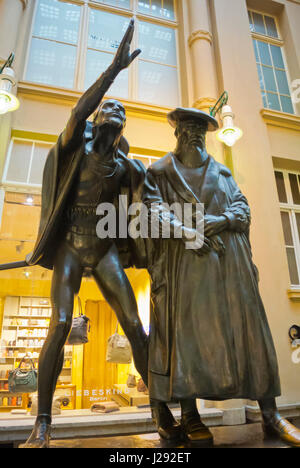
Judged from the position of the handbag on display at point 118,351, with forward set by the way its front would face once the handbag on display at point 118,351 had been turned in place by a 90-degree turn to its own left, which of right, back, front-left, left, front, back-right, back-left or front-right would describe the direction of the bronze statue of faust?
right

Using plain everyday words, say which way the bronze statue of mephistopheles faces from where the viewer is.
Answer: facing the viewer

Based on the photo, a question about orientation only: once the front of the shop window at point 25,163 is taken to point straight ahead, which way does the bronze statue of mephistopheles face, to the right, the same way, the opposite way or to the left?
the same way

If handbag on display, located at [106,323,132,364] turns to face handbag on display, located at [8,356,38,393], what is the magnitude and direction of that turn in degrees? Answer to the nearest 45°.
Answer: approximately 90° to its right

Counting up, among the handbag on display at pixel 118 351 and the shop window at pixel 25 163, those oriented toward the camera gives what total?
2

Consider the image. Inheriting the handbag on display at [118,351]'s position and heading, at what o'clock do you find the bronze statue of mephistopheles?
The bronze statue of mephistopheles is roughly at 12 o'clock from the handbag on display.

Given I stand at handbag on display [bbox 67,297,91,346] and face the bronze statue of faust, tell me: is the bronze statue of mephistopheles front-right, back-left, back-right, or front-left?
front-right

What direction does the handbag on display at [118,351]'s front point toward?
toward the camera

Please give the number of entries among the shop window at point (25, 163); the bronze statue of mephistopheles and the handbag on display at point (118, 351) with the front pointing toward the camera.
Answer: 3

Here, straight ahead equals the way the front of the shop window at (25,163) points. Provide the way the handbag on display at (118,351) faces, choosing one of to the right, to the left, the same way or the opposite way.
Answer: the same way

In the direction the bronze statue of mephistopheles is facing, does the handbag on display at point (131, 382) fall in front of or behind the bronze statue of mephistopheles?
behind

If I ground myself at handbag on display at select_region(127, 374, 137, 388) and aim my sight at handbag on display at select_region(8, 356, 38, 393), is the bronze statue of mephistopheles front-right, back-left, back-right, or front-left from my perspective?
front-left

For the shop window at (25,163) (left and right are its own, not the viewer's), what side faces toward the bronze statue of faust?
front
